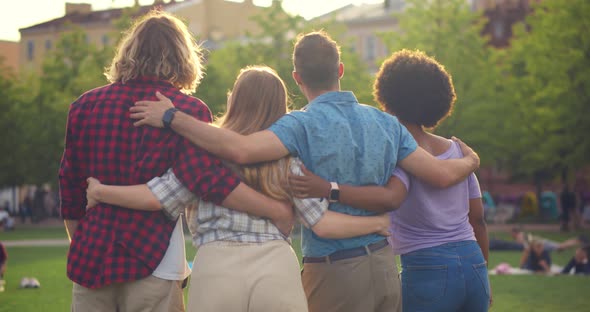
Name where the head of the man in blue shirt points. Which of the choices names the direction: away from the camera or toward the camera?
away from the camera

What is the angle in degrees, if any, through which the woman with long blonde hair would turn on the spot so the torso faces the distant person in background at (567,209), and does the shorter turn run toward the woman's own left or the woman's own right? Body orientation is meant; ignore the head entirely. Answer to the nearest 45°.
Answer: approximately 45° to the woman's own right

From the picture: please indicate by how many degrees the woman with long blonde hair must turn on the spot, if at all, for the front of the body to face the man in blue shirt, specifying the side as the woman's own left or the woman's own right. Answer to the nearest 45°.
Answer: approximately 45° to the woman's own right

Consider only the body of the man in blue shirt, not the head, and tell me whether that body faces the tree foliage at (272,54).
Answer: yes

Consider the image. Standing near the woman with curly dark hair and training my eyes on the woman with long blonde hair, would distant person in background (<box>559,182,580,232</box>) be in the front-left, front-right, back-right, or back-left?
back-right

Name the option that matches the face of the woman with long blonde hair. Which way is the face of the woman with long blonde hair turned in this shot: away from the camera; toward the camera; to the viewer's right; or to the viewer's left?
away from the camera

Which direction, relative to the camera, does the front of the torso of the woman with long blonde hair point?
away from the camera

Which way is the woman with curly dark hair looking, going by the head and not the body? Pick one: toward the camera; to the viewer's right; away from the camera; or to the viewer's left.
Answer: away from the camera

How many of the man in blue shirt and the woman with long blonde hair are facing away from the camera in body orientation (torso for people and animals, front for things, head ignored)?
2

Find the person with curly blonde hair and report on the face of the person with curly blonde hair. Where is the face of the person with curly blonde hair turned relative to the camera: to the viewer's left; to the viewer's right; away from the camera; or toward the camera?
away from the camera

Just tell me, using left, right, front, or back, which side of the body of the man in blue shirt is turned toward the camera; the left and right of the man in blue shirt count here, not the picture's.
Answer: back

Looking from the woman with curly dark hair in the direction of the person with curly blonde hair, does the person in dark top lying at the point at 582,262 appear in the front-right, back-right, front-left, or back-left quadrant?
back-right
